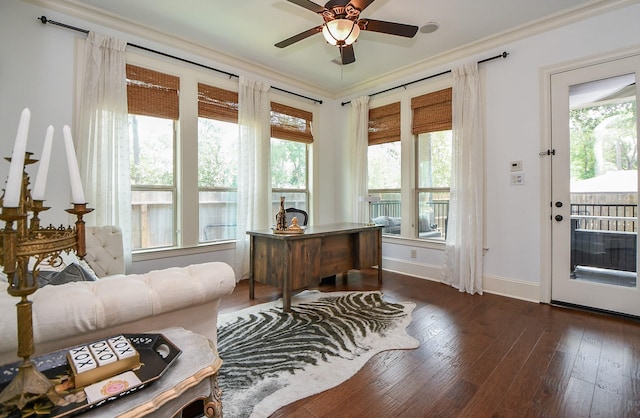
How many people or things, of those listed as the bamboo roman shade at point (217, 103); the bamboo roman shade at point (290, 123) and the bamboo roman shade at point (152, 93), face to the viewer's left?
0

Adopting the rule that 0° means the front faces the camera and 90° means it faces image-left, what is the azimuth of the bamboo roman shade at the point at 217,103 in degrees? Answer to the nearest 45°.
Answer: approximately 315°

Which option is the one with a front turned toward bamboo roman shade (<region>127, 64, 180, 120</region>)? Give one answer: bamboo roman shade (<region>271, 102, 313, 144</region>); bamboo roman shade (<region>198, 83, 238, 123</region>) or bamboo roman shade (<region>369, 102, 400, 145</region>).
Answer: bamboo roman shade (<region>369, 102, 400, 145</region>)

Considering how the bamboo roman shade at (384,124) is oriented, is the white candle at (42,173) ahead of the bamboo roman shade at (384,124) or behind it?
ahead

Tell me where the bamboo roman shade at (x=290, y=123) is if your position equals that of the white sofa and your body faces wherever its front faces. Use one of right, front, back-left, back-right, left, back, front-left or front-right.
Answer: front

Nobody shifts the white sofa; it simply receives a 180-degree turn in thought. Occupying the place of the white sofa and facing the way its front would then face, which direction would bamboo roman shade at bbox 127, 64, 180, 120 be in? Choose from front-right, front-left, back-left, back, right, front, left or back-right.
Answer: back-right

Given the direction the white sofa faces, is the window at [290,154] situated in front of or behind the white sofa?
in front

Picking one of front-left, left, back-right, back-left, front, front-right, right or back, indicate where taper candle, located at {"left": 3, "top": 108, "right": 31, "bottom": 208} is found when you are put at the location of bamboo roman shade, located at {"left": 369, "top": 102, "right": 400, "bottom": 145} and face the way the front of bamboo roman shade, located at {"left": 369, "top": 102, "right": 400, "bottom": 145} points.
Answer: front-left

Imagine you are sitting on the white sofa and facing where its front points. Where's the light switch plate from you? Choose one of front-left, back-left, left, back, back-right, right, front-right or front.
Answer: front-right

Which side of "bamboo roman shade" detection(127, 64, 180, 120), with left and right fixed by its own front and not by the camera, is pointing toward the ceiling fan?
front

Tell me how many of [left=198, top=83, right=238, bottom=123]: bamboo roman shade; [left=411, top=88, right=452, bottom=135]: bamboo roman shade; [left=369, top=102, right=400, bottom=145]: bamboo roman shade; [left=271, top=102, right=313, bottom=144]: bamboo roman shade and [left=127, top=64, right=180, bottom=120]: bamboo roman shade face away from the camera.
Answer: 0

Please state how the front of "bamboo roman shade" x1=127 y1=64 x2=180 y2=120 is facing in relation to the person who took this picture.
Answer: facing the viewer and to the right of the viewer

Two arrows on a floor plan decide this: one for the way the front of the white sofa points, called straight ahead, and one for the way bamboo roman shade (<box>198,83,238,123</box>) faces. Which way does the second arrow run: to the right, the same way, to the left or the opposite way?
to the right

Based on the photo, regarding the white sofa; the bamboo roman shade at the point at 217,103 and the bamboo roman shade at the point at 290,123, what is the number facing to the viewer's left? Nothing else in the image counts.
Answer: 0

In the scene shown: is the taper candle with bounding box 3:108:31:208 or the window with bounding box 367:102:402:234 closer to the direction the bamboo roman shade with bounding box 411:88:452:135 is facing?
the taper candle

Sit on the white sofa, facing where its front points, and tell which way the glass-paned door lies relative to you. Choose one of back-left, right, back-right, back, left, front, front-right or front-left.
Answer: front-right

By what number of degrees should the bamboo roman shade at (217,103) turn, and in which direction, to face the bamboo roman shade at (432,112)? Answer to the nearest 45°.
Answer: approximately 45° to its left

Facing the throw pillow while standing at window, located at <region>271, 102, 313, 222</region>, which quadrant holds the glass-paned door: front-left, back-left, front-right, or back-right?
front-left

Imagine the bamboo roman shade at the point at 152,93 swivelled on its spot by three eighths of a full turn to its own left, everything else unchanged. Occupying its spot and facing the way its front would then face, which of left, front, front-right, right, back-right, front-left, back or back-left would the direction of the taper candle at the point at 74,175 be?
back
